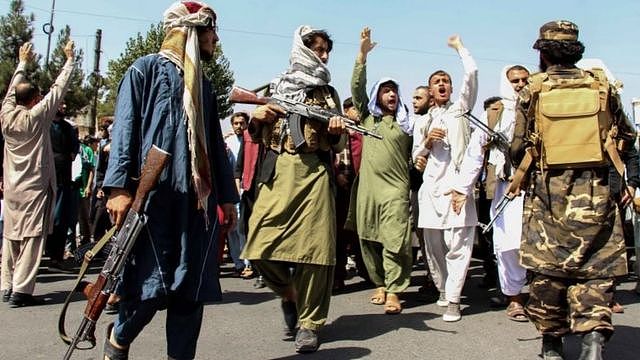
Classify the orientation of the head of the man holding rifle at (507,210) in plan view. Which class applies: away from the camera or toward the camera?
toward the camera

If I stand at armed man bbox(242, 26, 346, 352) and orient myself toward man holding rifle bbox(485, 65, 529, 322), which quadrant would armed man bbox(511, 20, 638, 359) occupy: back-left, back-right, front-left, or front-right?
front-right

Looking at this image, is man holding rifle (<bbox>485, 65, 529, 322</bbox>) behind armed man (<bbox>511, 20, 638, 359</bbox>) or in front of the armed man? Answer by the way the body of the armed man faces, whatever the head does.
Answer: in front

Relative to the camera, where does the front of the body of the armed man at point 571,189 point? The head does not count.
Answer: away from the camera

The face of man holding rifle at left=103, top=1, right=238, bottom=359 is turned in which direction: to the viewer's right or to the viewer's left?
to the viewer's right

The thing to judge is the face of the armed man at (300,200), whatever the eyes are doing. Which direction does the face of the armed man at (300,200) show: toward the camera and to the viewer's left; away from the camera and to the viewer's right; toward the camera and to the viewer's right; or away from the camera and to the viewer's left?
toward the camera and to the viewer's right

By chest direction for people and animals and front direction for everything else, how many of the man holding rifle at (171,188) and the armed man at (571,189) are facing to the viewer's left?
0

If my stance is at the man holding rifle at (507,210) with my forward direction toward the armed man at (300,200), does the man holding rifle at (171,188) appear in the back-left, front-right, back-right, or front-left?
front-left

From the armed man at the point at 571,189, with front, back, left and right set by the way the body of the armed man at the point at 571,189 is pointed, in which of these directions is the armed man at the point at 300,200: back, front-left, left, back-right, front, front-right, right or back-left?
left
